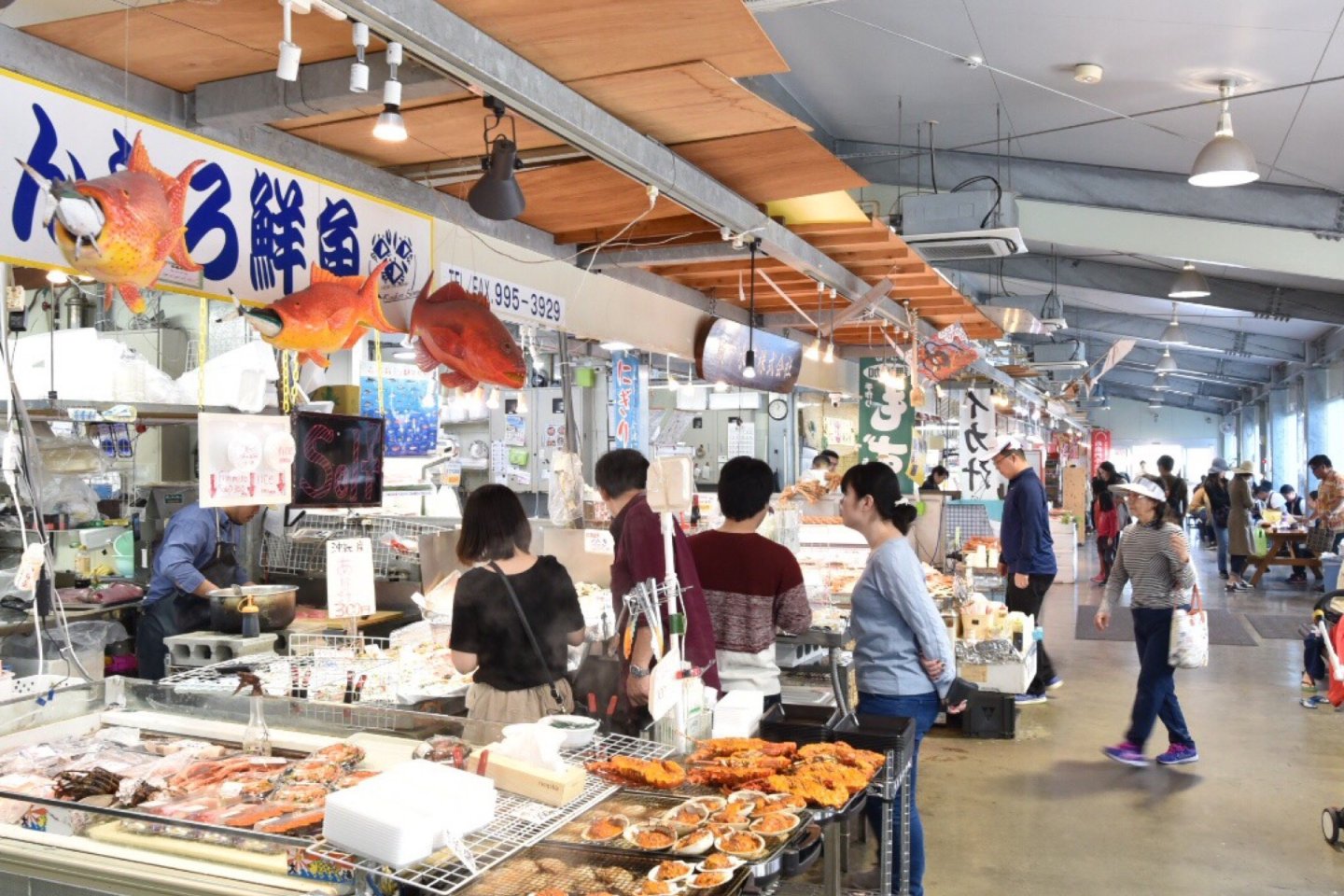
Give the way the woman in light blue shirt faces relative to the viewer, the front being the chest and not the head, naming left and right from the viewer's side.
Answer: facing to the left of the viewer

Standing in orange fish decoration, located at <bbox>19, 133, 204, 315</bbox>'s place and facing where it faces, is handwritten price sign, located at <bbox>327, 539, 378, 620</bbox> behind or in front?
behind

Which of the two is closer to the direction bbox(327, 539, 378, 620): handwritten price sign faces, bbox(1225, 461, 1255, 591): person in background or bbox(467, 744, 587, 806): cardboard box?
the cardboard box

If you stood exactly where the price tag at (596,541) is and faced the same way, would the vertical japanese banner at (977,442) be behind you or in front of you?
behind

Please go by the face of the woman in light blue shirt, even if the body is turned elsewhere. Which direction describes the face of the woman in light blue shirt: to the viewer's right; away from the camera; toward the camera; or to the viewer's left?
to the viewer's left

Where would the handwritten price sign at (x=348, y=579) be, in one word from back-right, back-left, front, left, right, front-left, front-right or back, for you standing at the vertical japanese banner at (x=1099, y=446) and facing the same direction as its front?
front

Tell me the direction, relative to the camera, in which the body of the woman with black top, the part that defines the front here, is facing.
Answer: away from the camera

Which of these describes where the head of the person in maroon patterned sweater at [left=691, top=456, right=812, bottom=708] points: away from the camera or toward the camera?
away from the camera

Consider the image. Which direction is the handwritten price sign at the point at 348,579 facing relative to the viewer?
toward the camera

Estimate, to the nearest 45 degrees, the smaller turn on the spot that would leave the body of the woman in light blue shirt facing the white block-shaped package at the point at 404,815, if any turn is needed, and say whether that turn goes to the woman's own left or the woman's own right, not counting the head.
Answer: approximately 90° to the woman's own left

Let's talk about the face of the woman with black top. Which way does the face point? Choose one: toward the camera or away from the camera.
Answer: away from the camera

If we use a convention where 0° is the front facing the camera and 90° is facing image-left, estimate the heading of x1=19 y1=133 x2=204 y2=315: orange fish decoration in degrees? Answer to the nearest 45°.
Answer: approximately 45°

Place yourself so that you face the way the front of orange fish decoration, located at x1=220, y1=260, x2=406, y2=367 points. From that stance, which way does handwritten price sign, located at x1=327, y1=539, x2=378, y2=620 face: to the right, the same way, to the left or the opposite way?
to the left

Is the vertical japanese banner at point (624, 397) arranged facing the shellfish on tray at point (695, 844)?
yes

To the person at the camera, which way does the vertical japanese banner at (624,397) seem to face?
facing the viewer

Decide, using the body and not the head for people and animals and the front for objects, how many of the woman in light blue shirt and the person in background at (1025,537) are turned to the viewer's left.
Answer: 2

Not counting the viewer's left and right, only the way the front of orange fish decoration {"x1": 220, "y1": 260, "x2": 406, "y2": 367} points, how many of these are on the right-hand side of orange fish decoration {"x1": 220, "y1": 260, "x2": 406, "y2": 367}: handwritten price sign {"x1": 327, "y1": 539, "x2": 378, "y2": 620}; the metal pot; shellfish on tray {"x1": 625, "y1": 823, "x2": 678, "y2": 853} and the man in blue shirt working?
3
